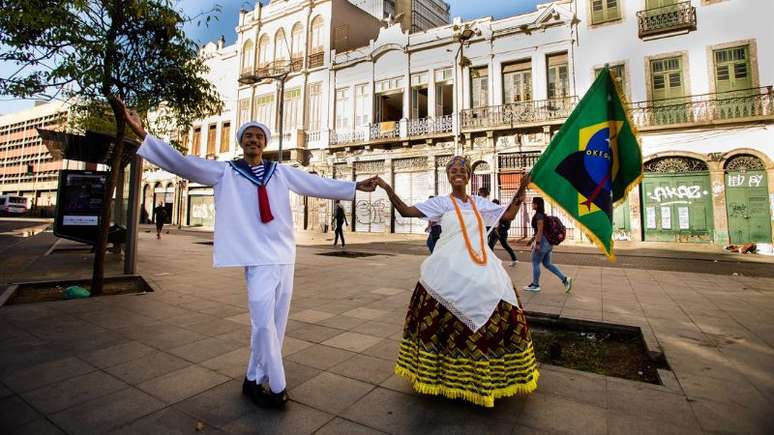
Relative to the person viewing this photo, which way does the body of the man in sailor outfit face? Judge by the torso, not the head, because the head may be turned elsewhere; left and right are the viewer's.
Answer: facing the viewer

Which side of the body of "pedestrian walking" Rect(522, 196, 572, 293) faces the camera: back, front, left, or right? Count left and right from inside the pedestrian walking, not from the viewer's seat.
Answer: left

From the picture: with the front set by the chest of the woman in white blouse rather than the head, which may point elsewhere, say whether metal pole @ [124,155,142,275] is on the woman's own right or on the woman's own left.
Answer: on the woman's own right

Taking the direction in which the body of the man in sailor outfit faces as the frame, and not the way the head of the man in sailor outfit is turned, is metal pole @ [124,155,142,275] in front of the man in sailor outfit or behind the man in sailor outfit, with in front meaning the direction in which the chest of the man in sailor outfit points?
behind

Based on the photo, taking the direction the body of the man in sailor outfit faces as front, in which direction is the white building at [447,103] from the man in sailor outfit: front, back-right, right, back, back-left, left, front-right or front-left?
back-left

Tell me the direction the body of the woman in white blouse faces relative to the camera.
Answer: toward the camera

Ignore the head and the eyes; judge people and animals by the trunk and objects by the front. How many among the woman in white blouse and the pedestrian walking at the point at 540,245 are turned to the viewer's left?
1

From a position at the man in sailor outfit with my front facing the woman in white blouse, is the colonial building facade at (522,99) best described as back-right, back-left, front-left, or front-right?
front-left

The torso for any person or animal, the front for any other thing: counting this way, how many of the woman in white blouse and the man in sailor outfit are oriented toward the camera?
2

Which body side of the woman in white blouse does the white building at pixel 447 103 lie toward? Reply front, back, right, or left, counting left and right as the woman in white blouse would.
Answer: back

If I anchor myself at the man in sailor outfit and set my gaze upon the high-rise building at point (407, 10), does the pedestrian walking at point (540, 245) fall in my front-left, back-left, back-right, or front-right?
front-right
